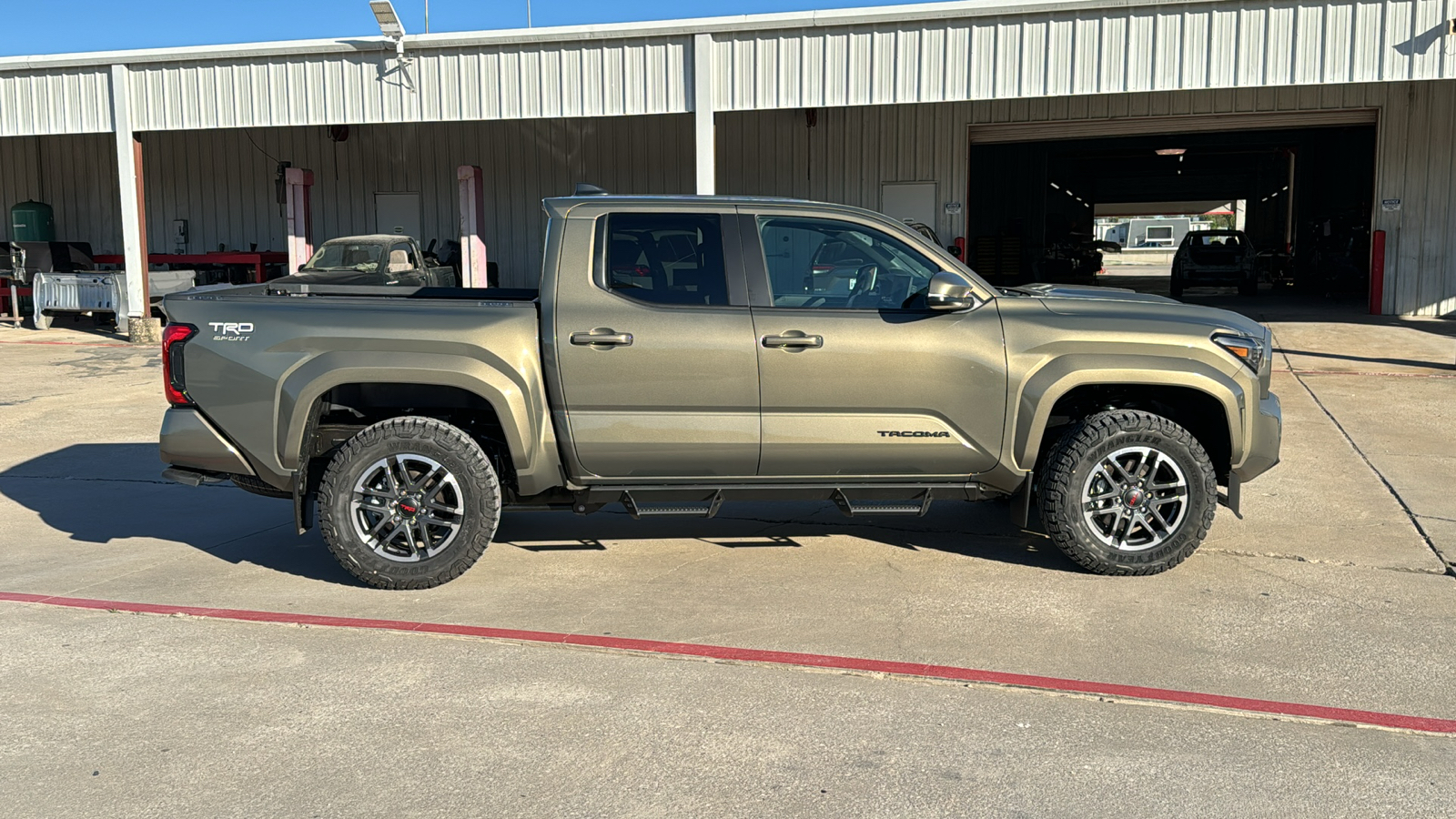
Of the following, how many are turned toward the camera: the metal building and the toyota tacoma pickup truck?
1

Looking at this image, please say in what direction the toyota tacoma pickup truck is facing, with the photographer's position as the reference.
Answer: facing to the right of the viewer

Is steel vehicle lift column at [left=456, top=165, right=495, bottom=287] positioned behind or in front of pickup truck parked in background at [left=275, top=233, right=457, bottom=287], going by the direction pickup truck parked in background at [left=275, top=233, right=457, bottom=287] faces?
behind

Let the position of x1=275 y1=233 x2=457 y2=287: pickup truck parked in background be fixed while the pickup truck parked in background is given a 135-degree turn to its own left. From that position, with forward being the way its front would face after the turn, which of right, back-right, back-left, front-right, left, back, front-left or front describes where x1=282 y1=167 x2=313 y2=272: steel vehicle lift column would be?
back

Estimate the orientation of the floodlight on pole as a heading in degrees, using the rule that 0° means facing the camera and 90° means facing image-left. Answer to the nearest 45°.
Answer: approximately 45°

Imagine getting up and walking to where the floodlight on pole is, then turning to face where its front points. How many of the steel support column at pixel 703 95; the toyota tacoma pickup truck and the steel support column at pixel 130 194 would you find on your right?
1

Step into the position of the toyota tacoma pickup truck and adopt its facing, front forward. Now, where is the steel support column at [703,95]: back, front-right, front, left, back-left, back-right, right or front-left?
left

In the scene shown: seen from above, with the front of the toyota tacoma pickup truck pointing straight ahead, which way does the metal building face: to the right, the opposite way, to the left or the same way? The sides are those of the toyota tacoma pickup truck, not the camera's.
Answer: to the right

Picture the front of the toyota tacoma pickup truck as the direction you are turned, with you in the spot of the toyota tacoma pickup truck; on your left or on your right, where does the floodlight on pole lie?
on your left

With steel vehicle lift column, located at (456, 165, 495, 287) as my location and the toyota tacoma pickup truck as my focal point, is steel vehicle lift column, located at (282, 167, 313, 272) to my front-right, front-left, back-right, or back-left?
back-right
